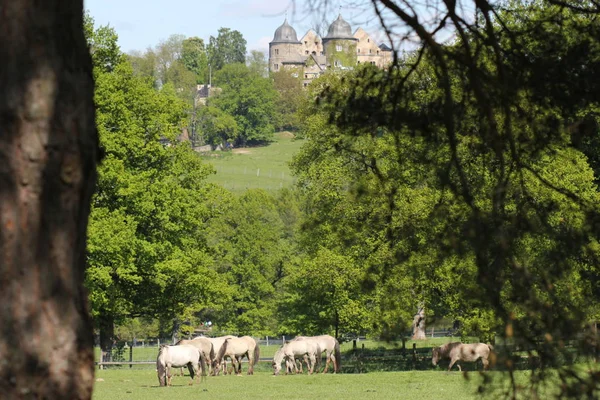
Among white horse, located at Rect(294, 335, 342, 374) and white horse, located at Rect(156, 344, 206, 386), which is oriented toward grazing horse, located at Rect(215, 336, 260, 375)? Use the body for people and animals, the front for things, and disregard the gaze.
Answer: white horse, located at Rect(294, 335, 342, 374)

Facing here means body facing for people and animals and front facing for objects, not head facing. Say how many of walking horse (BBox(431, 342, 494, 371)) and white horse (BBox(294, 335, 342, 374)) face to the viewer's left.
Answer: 2

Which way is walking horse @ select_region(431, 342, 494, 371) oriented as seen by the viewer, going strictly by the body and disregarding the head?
to the viewer's left

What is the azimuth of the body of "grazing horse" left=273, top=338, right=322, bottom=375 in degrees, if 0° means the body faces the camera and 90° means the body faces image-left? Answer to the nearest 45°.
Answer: approximately 90°

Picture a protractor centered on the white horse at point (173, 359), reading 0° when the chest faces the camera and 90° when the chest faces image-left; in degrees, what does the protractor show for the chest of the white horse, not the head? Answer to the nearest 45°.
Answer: approximately 45°

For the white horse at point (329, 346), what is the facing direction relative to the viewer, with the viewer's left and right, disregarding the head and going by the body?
facing to the left of the viewer

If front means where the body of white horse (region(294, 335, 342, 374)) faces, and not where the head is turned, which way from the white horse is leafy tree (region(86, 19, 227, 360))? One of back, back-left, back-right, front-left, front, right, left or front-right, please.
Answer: front

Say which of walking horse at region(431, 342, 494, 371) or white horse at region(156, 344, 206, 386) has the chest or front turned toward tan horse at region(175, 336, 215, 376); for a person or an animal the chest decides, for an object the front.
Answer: the walking horse

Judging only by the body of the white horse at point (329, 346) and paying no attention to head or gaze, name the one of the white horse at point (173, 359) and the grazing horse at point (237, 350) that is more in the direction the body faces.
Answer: the grazing horse

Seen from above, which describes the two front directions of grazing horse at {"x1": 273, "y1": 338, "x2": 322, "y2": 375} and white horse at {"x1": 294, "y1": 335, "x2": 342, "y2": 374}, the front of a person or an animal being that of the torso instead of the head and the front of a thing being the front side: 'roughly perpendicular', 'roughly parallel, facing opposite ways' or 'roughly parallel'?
roughly parallel

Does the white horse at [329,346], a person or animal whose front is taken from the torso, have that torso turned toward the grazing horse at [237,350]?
yes

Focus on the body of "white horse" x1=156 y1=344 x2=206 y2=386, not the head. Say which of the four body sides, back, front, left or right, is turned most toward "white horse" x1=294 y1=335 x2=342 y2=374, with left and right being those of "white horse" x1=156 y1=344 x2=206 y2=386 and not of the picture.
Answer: back
